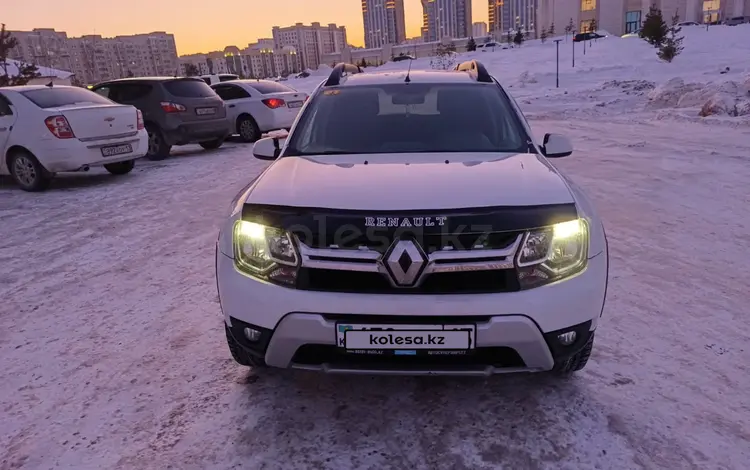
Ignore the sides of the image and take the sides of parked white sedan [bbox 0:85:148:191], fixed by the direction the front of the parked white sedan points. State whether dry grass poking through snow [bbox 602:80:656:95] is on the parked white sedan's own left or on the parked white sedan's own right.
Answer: on the parked white sedan's own right

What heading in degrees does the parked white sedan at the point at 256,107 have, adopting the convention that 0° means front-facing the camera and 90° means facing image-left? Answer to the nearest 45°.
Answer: approximately 135°

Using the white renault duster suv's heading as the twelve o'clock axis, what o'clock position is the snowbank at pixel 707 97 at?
The snowbank is roughly at 7 o'clock from the white renault duster suv.

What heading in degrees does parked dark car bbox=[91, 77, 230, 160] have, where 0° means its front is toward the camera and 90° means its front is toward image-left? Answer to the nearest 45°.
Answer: approximately 135°

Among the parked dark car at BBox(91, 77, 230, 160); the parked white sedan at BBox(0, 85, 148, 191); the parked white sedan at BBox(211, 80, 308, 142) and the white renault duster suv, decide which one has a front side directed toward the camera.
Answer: the white renault duster suv

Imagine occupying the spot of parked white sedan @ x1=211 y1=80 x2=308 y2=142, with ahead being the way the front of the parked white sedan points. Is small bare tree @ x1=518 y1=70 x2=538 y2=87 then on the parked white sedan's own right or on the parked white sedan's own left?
on the parked white sedan's own right

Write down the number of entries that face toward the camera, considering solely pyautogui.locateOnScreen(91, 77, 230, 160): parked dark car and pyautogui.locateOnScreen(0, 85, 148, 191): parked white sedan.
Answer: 0

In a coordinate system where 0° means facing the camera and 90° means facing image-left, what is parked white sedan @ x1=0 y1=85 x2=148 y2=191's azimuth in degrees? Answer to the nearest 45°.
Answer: approximately 135°

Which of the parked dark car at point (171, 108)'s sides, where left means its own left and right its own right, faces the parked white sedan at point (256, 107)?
right

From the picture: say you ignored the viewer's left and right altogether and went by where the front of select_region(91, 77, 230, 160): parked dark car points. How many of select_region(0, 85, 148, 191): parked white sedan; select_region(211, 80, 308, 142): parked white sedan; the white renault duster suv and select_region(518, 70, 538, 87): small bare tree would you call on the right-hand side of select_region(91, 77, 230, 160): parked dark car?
2
